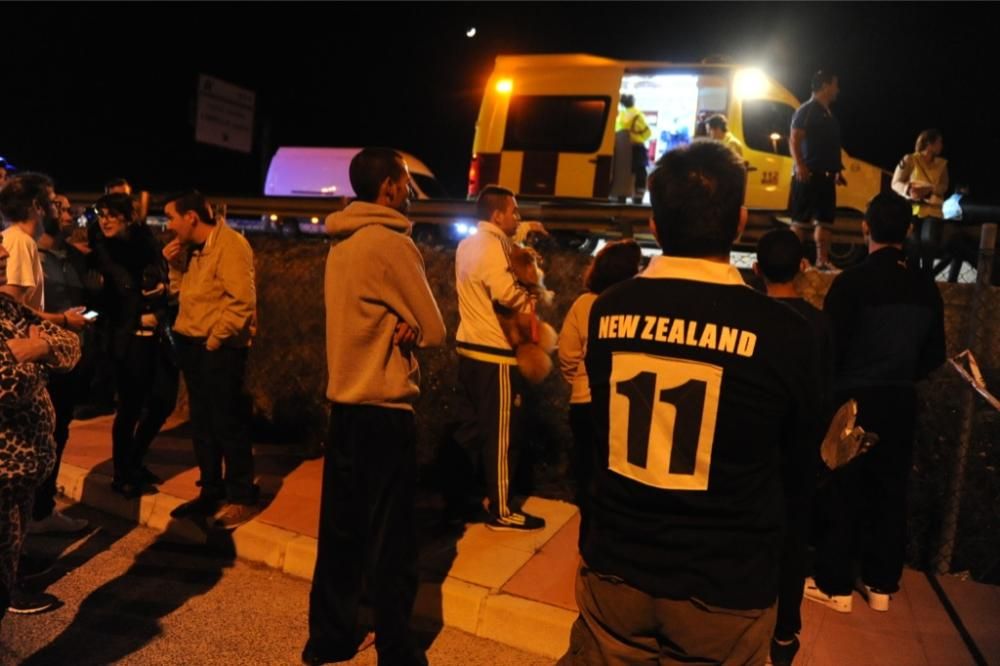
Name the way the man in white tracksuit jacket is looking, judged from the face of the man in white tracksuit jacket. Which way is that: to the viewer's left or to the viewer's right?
to the viewer's right

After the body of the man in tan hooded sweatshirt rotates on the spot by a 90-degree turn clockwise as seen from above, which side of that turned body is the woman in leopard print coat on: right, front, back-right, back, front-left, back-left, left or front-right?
back-right

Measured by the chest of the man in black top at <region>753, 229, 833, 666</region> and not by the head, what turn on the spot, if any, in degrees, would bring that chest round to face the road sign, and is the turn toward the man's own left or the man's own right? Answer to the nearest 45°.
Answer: approximately 45° to the man's own left

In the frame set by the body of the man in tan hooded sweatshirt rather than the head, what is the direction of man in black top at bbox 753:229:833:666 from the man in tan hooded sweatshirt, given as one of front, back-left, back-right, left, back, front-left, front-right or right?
front-right

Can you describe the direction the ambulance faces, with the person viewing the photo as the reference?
facing to the right of the viewer

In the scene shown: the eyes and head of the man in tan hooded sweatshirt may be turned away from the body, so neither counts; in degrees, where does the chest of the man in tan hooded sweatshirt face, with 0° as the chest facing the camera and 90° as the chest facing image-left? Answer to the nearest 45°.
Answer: approximately 225°

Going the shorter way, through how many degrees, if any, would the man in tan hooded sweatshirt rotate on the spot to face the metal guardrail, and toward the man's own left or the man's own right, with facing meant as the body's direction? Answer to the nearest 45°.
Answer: approximately 45° to the man's own left

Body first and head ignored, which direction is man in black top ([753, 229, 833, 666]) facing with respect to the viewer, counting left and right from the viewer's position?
facing away from the viewer

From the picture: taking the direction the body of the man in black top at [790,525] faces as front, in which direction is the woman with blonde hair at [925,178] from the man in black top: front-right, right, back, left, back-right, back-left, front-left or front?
front

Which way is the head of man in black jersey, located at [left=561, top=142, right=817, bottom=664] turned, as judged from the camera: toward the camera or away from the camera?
away from the camera

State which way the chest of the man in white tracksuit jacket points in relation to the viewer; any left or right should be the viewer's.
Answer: facing to the right of the viewer

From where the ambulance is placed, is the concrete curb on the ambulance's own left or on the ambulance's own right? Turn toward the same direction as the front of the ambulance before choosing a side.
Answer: on the ambulance's own right

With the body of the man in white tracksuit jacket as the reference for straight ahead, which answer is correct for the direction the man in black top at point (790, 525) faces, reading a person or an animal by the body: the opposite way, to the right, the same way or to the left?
to the left
